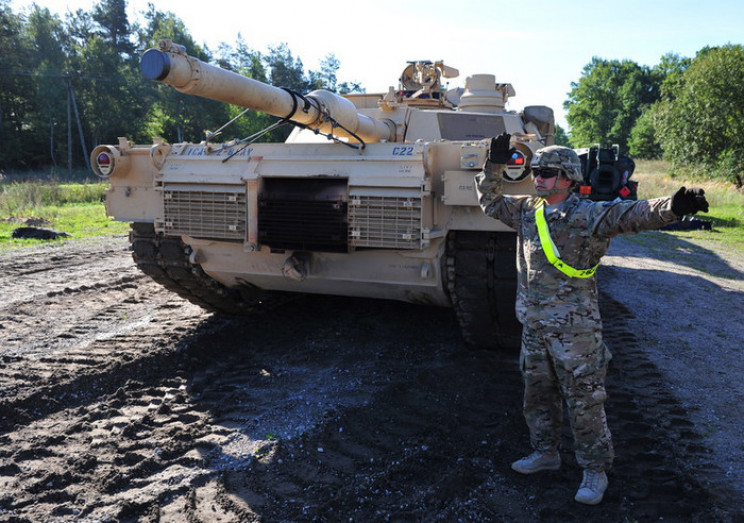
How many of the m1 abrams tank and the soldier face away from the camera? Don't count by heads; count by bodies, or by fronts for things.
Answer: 1

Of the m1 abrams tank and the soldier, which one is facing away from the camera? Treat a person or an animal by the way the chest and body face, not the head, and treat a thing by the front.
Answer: the m1 abrams tank

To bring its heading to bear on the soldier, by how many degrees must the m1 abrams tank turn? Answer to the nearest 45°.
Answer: approximately 135° to its right

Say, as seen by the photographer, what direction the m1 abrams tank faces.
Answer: facing away from the viewer

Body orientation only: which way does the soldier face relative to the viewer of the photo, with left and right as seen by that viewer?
facing the viewer and to the left of the viewer

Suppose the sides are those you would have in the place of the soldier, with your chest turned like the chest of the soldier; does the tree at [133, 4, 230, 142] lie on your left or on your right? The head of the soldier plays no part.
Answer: on your right
